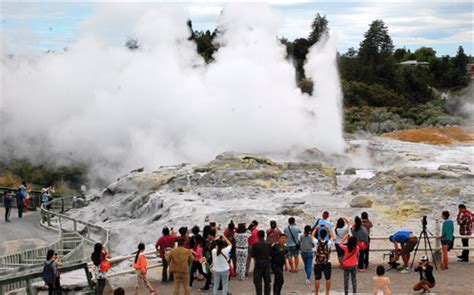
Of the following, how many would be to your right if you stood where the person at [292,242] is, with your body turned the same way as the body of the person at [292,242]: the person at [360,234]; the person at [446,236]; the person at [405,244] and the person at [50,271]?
3

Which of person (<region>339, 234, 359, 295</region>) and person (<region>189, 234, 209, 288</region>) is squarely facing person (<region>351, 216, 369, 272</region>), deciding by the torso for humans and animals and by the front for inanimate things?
person (<region>339, 234, 359, 295</region>)

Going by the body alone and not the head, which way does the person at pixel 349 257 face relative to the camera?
away from the camera

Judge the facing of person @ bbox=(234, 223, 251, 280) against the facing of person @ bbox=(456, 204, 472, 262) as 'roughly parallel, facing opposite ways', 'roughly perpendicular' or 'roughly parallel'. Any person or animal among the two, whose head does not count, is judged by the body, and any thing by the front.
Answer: roughly perpendicular

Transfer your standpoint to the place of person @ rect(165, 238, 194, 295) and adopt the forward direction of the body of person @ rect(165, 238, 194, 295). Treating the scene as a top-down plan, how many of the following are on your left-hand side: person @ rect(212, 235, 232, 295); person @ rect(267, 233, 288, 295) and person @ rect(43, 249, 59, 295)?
1

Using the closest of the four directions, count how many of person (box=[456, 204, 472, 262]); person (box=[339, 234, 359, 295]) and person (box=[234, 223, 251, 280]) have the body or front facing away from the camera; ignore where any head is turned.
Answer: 2

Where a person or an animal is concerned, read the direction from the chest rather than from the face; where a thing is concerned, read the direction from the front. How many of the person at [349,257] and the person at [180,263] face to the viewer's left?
0

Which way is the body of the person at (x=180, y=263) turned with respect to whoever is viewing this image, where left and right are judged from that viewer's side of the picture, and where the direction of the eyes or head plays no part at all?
facing away from the viewer

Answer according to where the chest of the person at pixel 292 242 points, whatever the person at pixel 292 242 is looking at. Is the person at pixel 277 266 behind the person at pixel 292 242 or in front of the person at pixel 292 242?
behind

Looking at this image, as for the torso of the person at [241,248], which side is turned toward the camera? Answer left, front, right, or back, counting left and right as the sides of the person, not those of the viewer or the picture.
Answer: back

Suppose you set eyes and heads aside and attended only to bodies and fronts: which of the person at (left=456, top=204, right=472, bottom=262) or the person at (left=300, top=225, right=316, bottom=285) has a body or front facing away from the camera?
the person at (left=300, top=225, right=316, bottom=285)

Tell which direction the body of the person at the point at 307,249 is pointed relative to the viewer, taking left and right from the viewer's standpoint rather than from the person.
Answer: facing away from the viewer

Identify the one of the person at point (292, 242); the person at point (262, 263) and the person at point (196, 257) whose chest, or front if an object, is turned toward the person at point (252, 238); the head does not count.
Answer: the person at point (262, 263)
